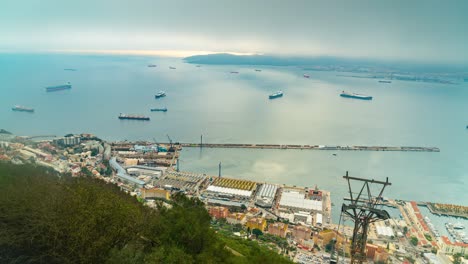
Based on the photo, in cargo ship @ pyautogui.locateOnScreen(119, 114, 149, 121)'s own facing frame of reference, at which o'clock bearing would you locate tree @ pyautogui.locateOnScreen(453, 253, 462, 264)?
The tree is roughly at 2 o'clock from the cargo ship.

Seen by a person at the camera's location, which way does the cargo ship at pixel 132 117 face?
facing to the right of the viewer

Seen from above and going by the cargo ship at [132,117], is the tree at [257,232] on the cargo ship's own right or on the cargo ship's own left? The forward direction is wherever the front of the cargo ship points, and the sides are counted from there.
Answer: on the cargo ship's own right

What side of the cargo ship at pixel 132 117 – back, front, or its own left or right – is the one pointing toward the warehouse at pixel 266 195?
right

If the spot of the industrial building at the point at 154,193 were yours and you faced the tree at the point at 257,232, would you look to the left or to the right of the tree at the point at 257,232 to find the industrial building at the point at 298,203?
left

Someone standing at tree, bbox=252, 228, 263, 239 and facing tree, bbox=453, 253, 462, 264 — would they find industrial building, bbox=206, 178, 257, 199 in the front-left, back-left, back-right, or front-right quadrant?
back-left

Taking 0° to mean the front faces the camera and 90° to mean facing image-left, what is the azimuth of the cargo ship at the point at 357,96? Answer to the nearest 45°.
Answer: approximately 270°

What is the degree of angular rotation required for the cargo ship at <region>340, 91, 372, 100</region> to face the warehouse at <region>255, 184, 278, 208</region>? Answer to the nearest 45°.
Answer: approximately 90° to its right
